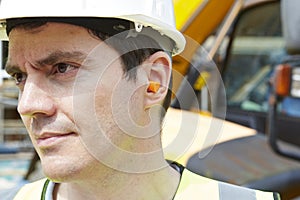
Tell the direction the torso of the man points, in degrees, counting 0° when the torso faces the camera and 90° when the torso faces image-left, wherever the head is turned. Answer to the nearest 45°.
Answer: approximately 45°

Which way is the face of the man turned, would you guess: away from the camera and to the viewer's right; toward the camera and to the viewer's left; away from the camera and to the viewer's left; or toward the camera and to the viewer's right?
toward the camera and to the viewer's left

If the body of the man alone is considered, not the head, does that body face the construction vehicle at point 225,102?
no
